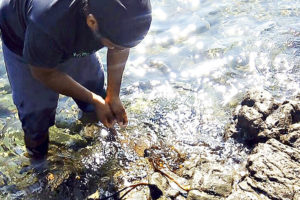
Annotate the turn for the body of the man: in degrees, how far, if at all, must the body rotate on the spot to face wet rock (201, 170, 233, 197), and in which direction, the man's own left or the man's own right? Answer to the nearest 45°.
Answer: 0° — they already face it

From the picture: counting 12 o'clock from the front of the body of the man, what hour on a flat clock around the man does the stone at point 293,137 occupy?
The stone is roughly at 11 o'clock from the man.

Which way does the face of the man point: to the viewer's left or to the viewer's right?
to the viewer's right

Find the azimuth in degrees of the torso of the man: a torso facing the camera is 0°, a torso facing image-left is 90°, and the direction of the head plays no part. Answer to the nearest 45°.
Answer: approximately 315°

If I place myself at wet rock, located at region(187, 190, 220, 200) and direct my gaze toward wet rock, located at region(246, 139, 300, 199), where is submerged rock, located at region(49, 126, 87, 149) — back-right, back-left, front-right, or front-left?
back-left

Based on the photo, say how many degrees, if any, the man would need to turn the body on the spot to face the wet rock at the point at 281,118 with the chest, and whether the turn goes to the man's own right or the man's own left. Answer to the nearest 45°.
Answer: approximately 45° to the man's own left
